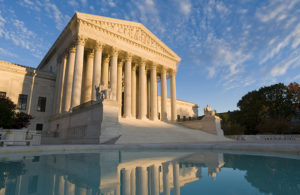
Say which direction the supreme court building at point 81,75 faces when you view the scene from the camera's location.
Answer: facing the viewer and to the right of the viewer

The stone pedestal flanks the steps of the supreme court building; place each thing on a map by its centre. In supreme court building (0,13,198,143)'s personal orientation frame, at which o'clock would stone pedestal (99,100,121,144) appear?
The stone pedestal is roughly at 1 o'clock from the supreme court building.

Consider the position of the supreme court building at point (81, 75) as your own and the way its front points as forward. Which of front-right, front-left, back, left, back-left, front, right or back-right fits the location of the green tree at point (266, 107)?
front-left
